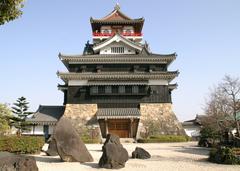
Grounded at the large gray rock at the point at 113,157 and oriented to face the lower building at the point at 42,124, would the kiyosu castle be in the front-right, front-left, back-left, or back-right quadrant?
front-right

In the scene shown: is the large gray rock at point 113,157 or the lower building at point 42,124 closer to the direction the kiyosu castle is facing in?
the large gray rock

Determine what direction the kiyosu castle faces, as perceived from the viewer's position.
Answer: facing the viewer

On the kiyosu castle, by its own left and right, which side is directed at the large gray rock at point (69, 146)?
front

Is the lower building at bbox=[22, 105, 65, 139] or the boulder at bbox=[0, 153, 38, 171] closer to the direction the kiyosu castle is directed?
the boulder

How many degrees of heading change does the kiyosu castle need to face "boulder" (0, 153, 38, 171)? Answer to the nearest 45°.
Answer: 0° — it already faces it

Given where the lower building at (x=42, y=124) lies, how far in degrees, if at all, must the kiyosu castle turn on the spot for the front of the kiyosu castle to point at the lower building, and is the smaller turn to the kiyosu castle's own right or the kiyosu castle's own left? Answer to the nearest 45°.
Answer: approximately 90° to the kiyosu castle's own right

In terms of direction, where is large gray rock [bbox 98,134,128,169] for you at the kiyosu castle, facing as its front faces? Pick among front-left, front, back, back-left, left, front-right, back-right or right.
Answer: front

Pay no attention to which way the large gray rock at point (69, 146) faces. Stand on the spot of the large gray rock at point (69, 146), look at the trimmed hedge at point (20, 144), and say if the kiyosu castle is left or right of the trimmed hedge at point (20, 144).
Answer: right

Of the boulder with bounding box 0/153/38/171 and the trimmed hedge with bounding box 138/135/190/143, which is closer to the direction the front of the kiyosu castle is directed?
the boulder

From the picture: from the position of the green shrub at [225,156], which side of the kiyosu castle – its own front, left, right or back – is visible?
front

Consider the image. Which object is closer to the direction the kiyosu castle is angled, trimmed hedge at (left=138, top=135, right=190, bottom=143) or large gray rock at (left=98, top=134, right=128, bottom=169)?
the large gray rock
